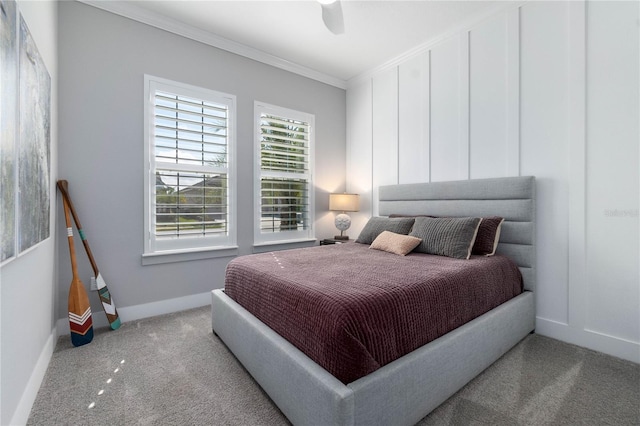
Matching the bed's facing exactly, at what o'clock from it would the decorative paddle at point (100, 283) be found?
The decorative paddle is roughly at 2 o'clock from the bed.

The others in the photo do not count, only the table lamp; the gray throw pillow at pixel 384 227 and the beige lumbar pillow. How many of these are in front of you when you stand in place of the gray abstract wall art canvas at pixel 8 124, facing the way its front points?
3

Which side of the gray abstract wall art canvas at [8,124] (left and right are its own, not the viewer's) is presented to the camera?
right

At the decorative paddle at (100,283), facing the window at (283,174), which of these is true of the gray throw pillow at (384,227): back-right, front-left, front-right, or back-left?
front-right

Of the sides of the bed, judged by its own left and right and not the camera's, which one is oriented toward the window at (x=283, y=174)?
right

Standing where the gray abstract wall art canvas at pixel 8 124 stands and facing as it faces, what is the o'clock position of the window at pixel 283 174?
The window is roughly at 11 o'clock from the gray abstract wall art canvas.

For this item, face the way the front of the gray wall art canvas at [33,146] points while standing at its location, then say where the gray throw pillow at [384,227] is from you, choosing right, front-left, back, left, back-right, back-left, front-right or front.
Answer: front

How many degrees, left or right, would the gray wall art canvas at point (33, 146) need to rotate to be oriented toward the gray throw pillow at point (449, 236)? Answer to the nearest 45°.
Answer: approximately 45° to its right

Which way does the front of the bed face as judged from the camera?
facing the viewer and to the left of the viewer

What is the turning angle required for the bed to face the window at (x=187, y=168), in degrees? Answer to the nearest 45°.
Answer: approximately 90° to its right

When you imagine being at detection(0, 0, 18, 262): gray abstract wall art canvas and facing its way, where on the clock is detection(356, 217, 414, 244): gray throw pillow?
The gray throw pillow is roughly at 12 o'clock from the gray abstract wall art canvas.

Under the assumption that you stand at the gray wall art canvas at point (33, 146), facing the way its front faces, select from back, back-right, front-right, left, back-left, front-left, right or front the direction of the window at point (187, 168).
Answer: front-left

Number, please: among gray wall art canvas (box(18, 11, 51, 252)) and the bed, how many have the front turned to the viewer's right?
1

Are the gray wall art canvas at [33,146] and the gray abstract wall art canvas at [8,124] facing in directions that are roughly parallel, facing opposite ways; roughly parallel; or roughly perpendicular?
roughly parallel

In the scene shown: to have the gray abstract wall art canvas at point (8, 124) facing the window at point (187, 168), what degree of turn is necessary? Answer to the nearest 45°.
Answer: approximately 45° to its left

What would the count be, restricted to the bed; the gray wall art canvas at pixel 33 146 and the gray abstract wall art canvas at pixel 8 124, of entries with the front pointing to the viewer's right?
2

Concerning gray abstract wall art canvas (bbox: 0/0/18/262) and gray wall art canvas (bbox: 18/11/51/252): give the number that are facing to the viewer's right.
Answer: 2

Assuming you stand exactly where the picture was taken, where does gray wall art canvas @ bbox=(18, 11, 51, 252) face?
facing to the right of the viewer
